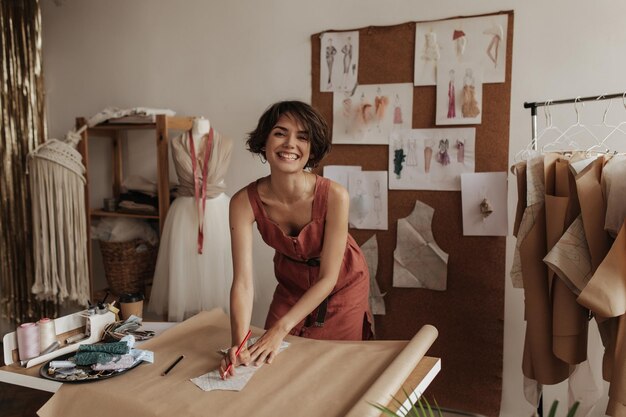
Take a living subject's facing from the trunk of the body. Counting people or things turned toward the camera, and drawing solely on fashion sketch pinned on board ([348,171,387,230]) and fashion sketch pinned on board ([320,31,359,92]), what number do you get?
2

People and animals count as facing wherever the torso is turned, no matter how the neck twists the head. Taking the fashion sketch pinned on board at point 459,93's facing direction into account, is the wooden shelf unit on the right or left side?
on its right

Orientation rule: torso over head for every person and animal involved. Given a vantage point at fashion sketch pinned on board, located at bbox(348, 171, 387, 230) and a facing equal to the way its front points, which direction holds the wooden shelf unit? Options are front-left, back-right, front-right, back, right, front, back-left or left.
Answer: right

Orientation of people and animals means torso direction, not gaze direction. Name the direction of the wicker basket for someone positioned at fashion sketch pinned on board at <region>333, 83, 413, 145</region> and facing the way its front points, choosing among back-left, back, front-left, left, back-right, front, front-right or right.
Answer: right

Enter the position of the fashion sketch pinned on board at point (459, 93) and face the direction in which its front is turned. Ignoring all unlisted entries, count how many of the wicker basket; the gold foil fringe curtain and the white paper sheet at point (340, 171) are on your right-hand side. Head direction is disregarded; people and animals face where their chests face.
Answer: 3

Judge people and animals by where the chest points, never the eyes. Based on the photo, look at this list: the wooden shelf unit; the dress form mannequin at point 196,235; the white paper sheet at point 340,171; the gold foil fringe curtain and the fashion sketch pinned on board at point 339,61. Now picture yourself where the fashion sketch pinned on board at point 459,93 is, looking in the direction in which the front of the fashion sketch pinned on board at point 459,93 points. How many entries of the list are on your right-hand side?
5

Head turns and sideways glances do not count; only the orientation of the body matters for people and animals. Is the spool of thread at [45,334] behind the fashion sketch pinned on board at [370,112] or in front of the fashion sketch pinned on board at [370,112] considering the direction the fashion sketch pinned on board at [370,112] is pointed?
in front

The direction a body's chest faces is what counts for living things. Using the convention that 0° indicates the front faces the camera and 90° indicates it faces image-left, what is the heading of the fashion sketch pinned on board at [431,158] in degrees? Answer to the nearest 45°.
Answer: approximately 0°

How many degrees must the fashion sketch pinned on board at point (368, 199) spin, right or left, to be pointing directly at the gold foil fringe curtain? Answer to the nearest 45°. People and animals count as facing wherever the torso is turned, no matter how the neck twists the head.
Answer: approximately 90° to its right

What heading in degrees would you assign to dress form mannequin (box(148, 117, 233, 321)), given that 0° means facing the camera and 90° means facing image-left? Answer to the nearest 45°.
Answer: approximately 0°
